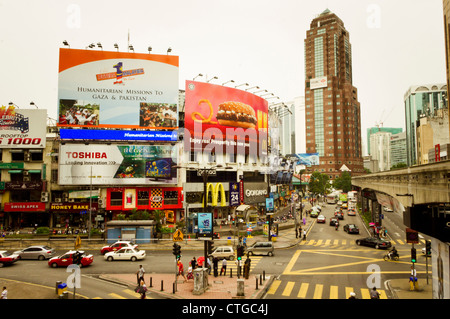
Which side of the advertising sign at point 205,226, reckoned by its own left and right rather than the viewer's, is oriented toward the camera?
front

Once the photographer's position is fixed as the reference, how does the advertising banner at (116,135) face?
facing the viewer

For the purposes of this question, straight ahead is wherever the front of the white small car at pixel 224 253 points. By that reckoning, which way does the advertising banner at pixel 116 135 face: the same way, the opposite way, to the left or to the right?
to the left

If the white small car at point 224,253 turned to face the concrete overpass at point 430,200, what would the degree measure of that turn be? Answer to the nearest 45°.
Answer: approximately 135° to its left

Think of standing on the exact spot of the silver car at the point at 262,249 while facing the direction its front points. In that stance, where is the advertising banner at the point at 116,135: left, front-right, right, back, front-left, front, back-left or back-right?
front-right

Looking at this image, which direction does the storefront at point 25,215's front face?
toward the camera

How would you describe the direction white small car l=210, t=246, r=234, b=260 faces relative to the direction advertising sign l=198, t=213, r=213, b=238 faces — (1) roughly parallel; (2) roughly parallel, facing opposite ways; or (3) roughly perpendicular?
roughly perpendicular

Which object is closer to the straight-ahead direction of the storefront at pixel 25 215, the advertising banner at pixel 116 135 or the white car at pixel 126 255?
the white car

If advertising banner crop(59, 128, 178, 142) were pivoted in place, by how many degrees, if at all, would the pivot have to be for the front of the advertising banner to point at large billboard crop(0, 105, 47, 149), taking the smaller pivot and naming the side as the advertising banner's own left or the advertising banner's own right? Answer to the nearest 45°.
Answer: approximately 90° to the advertising banner's own right

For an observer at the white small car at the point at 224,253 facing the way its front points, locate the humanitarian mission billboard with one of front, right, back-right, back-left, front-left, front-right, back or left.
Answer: front-right

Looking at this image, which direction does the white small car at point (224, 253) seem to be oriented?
to the viewer's left

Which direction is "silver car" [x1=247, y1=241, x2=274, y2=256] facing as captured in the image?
to the viewer's left

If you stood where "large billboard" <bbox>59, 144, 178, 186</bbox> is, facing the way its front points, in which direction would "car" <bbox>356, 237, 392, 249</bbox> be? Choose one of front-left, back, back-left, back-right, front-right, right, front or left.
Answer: front-left

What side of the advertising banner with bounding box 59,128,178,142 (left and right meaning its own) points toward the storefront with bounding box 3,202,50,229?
right
